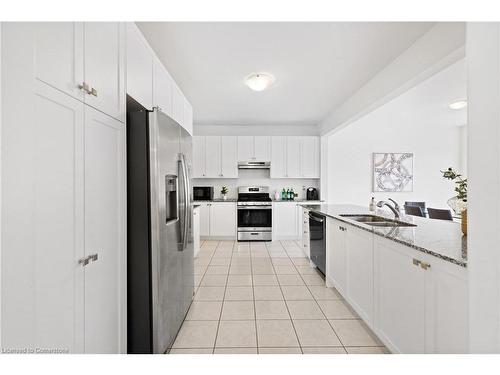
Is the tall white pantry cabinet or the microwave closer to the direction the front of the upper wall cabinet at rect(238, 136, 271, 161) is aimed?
the tall white pantry cabinet

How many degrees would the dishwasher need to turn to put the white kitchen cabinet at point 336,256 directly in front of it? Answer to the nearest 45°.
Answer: approximately 90° to its left

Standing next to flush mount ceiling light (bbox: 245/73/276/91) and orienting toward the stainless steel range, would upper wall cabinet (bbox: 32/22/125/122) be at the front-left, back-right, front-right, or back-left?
back-left

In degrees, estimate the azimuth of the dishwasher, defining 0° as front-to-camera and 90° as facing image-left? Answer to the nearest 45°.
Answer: approximately 90°

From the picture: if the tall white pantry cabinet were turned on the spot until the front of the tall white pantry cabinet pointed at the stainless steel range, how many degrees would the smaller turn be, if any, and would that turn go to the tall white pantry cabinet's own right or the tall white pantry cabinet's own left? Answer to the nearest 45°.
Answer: approximately 90° to the tall white pantry cabinet's own left

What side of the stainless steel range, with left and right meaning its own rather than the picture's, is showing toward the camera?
front

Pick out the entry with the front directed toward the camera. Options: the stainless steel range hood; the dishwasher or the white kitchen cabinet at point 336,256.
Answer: the stainless steel range hood

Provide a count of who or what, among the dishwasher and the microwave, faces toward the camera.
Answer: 1

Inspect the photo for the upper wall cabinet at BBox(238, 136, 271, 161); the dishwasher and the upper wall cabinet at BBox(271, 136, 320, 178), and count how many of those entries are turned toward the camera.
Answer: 2

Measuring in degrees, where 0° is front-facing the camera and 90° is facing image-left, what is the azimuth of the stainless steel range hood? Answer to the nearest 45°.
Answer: approximately 0°

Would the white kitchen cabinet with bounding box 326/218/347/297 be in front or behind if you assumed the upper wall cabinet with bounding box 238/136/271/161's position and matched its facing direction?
in front

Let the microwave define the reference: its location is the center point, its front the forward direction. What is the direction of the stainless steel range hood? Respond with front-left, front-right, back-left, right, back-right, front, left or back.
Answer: left

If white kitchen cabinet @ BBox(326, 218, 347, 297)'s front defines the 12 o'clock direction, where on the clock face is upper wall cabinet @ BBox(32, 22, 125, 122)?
The upper wall cabinet is roughly at 10 o'clock from the white kitchen cabinet.

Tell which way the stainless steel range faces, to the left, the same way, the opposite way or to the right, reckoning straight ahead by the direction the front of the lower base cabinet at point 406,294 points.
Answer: to the left

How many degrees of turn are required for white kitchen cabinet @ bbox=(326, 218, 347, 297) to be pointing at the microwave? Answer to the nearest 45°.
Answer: approximately 45° to its right
